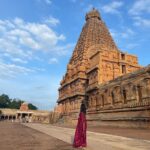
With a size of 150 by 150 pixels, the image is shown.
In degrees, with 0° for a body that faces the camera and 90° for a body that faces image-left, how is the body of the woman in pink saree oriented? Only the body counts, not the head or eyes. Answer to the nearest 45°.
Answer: approximately 180°
